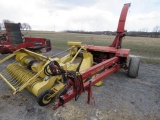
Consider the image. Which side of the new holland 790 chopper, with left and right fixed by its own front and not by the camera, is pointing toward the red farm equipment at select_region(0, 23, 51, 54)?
right

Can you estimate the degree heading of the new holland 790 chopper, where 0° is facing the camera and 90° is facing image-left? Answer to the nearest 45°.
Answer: approximately 45°
